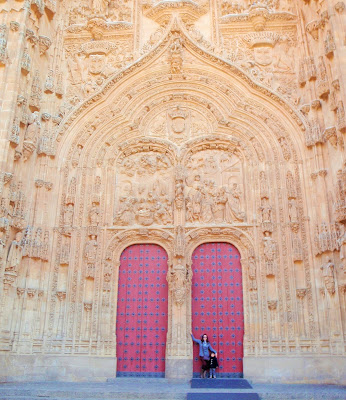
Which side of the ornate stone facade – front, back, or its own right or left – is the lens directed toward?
front

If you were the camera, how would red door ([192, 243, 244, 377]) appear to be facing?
facing the viewer

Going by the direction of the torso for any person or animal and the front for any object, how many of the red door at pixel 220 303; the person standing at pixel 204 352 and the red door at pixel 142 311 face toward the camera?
3

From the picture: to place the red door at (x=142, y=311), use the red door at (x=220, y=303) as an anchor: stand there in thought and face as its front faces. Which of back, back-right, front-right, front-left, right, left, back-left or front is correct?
right

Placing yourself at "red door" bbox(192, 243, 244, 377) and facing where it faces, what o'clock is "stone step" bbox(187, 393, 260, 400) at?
The stone step is roughly at 12 o'clock from the red door.

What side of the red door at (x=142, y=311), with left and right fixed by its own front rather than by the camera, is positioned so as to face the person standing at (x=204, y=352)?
left

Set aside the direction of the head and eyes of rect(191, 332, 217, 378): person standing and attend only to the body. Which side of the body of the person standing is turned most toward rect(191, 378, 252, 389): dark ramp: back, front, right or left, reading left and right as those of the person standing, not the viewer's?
front

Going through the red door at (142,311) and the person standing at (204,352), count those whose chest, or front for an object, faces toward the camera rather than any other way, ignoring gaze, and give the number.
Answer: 2

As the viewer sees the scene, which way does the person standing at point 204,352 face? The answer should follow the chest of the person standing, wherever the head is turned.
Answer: toward the camera
